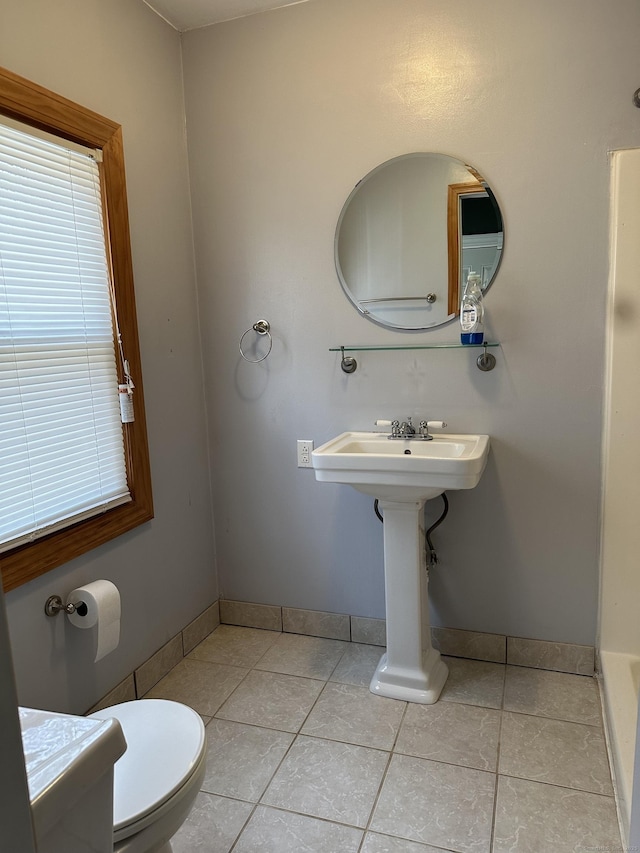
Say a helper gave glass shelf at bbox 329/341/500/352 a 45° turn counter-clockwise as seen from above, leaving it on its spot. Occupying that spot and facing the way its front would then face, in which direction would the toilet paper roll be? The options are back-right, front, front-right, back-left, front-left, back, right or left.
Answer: right

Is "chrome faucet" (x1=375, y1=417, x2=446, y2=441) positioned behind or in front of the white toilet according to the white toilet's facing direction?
in front

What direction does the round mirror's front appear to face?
toward the camera

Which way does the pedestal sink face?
toward the camera

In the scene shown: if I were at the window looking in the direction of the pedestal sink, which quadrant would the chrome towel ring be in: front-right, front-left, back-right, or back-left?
front-left

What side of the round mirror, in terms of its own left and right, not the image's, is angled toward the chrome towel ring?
right

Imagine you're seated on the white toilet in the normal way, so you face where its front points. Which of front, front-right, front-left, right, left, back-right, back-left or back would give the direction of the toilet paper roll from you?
front-left

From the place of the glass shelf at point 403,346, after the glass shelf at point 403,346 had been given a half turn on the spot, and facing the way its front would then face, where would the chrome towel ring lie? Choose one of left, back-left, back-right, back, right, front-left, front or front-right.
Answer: left

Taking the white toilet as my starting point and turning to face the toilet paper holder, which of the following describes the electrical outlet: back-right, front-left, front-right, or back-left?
front-right

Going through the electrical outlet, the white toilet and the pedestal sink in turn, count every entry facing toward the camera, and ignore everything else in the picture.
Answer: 2

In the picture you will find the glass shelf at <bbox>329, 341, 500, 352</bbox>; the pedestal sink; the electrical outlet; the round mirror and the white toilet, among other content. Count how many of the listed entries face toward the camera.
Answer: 4

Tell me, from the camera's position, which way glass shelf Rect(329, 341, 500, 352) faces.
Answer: facing the viewer

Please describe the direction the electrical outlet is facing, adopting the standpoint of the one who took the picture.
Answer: facing the viewer

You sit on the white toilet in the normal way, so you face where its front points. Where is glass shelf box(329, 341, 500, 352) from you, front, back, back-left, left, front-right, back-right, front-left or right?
front
